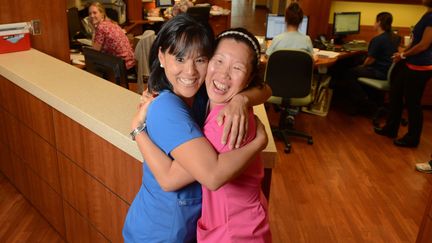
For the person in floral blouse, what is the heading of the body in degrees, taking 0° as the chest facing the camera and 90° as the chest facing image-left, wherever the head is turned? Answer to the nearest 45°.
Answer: approximately 90°

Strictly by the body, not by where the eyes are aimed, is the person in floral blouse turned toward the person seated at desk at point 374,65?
no

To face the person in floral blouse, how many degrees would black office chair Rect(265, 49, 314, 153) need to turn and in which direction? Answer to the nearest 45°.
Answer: approximately 90° to its left

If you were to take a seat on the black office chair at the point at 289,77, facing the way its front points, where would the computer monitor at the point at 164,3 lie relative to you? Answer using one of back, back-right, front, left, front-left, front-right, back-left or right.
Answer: front-left

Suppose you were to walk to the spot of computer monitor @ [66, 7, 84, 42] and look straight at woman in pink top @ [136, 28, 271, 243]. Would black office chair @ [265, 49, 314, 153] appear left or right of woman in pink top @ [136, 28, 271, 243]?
left

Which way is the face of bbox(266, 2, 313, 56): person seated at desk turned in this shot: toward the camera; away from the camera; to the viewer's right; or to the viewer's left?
away from the camera

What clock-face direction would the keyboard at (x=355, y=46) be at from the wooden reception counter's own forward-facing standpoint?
The keyboard is roughly at 6 o'clock from the wooden reception counter.

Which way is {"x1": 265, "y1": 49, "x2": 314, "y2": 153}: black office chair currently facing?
away from the camera

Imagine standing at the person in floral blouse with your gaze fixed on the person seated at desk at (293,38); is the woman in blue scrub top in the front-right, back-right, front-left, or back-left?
front-right

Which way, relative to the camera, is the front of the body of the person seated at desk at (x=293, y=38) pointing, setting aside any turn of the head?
away from the camera

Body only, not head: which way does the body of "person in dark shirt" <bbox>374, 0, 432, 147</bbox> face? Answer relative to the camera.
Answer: to the viewer's left

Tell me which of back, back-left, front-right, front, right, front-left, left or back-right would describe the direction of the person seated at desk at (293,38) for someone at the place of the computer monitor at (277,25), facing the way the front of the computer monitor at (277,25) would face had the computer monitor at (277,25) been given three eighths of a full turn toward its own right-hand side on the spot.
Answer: back-left

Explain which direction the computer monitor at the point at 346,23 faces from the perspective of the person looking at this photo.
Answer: facing the viewer

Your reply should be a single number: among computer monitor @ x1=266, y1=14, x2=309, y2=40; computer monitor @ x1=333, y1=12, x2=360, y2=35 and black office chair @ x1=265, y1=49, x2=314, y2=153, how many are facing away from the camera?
1

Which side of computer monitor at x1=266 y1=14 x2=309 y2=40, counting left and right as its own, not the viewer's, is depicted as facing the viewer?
front

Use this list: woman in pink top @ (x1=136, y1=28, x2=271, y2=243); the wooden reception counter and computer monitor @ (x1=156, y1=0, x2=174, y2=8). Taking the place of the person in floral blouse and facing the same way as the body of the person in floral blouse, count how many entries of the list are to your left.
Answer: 2

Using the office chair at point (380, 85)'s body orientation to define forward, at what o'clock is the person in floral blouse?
The person in floral blouse is roughly at 11 o'clock from the office chair.

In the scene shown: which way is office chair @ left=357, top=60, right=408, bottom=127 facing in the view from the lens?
facing to the left of the viewer

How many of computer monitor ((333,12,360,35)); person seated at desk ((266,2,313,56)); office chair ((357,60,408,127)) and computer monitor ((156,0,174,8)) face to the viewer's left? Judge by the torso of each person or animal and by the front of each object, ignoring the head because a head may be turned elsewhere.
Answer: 1
